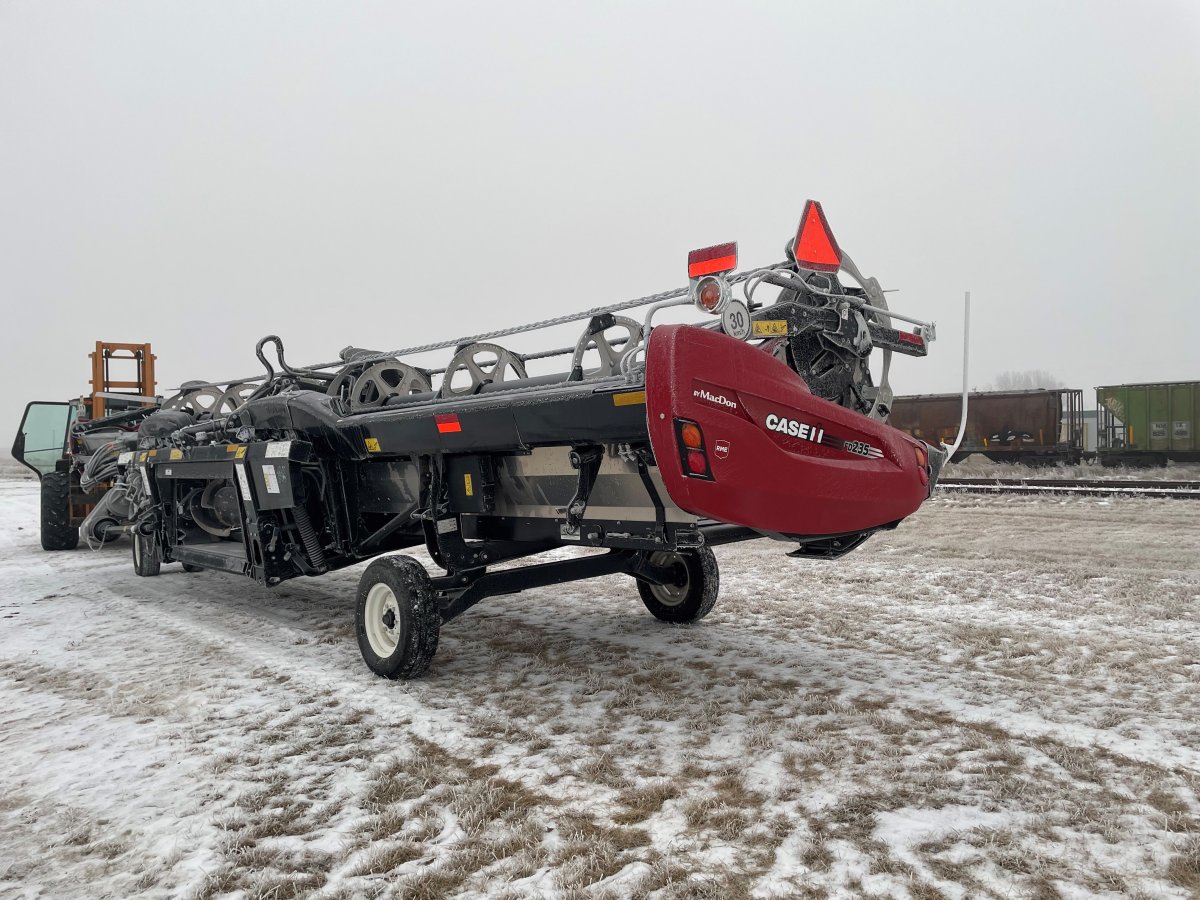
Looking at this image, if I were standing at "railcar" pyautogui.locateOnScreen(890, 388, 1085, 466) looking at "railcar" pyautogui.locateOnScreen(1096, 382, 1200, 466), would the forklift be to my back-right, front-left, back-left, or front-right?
back-right

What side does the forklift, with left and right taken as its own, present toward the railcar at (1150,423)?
right

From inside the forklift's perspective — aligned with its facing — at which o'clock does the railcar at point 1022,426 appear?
The railcar is roughly at 3 o'clock from the forklift.

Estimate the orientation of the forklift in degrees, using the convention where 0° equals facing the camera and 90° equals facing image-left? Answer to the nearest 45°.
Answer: approximately 180°

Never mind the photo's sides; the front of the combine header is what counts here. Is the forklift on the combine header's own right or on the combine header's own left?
on the combine header's own left
